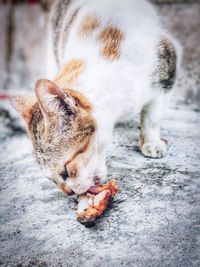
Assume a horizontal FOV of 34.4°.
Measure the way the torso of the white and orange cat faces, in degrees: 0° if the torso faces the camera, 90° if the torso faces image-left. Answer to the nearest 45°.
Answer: approximately 0°
